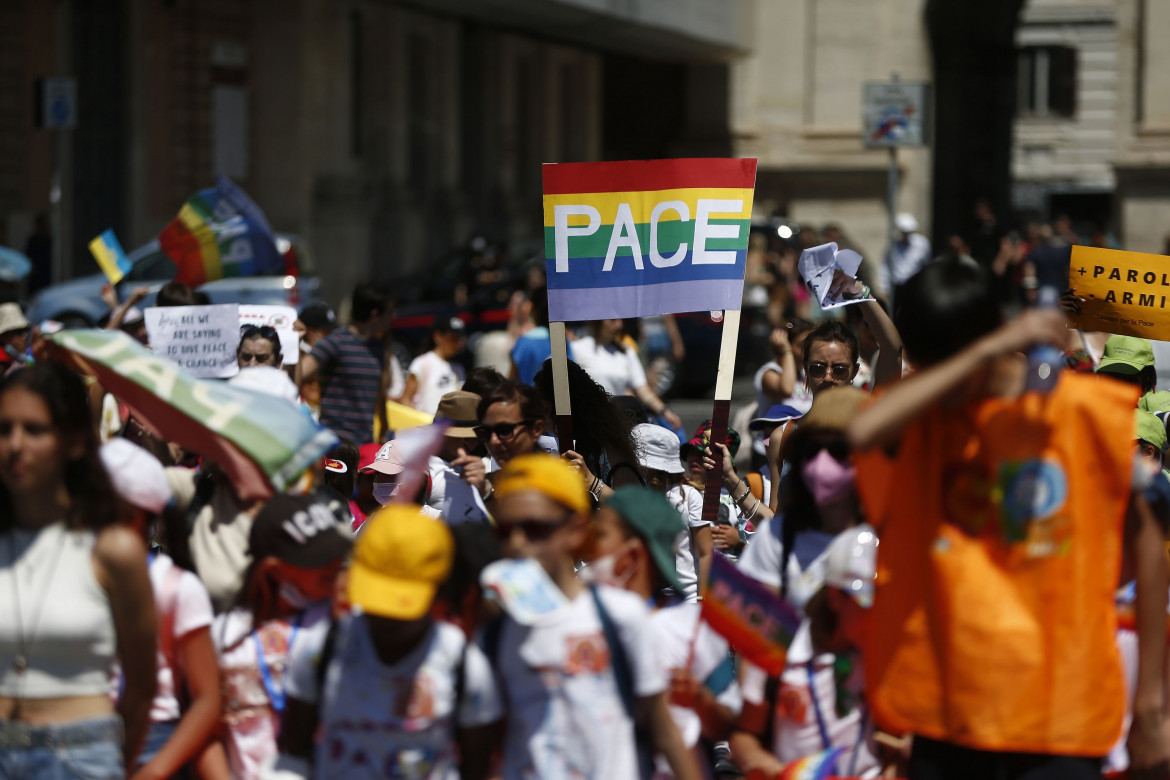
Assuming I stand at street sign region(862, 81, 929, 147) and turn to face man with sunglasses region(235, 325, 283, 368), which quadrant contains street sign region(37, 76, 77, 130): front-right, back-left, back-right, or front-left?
front-right

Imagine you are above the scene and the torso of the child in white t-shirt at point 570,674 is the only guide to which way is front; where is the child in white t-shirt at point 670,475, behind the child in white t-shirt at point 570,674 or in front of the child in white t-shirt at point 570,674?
behind

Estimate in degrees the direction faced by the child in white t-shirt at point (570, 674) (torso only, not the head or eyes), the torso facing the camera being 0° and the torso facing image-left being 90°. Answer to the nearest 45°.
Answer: approximately 45°

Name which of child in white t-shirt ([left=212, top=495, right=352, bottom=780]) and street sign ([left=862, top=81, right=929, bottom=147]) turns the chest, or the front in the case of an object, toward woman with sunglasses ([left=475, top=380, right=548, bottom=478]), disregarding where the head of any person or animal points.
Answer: the street sign

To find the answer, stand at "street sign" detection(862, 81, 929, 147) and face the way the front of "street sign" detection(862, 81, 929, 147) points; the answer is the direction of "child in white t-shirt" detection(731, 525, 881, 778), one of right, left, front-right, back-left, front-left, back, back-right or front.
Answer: front

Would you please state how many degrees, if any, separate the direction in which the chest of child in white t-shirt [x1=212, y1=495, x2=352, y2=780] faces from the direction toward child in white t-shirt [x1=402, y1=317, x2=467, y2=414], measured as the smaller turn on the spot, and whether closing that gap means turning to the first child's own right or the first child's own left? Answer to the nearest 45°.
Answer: approximately 135° to the first child's own left

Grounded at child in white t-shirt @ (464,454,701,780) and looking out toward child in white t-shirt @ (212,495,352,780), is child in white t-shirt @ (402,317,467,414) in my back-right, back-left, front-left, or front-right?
front-right

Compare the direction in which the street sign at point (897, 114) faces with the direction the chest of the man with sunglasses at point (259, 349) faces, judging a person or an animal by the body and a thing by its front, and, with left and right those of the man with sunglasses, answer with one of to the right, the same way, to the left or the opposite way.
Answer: the same way

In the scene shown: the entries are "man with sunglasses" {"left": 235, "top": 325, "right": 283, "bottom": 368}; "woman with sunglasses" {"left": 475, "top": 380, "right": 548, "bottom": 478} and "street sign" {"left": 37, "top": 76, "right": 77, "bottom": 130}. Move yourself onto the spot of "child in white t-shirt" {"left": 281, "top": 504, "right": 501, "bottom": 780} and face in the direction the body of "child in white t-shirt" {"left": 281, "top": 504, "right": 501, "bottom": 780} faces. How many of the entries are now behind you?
3

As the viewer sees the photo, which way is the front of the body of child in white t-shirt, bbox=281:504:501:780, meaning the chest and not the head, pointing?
toward the camera

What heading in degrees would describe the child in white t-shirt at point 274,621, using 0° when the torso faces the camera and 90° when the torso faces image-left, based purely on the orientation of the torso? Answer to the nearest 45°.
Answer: approximately 315°

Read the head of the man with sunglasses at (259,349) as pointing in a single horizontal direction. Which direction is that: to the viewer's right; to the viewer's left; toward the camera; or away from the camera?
toward the camera

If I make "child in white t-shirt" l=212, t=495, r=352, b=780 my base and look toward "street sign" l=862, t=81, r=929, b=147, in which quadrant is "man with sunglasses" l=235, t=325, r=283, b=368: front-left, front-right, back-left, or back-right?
front-left

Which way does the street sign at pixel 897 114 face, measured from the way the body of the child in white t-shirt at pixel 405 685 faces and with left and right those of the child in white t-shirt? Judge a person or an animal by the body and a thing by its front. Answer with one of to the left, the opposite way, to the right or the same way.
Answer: the same way

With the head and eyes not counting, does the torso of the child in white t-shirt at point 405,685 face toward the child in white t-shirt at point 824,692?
no

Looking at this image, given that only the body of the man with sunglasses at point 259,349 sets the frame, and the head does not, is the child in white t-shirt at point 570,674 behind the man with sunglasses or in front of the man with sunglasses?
in front

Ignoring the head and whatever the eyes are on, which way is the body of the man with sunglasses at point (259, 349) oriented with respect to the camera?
toward the camera

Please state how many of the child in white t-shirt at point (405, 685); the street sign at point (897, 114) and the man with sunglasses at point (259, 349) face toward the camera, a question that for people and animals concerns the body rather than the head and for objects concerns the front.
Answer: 3

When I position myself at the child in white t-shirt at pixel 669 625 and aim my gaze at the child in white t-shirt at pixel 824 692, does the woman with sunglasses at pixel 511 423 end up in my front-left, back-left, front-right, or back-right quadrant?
back-left

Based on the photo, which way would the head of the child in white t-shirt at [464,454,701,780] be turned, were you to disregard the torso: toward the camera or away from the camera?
toward the camera

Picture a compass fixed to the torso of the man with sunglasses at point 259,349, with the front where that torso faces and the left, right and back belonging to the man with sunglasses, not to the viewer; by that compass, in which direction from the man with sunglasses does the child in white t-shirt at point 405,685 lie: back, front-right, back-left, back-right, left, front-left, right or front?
front
